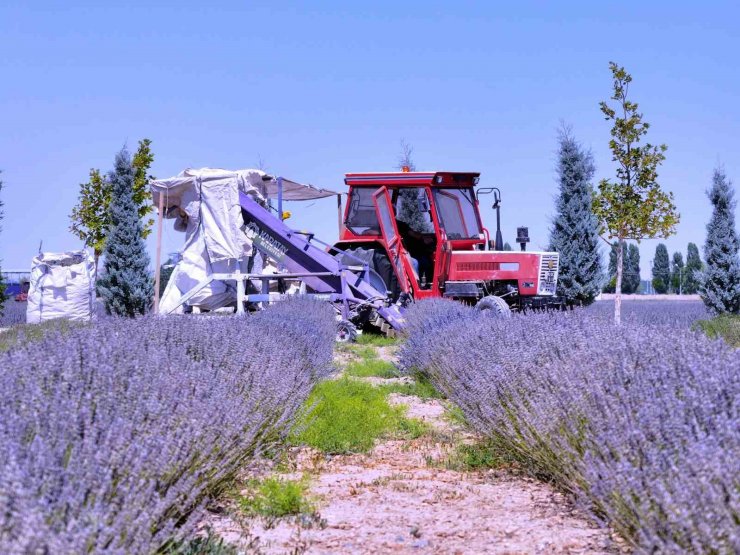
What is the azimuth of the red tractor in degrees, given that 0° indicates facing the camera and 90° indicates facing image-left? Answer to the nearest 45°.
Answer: approximately 315°

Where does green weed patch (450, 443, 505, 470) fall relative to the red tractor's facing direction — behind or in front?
in front

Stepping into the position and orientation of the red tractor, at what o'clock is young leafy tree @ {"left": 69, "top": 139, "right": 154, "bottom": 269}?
The young leafy tree is roughly at 6 o'clock from the red tractor.

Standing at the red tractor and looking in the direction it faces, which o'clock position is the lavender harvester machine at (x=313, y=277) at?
The lavender harvester machine is roughly at 5 o'clock from the red tractor.

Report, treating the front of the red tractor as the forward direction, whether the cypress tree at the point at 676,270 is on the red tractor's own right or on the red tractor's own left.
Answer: on the red tractor's own left

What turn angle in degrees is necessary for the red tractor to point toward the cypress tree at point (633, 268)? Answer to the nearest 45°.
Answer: approximately 135° to its left

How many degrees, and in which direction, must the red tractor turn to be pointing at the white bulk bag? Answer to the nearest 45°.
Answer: approximately 180°

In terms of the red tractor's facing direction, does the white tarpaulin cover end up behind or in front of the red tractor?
behind

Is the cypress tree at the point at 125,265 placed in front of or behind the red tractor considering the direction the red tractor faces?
behind
